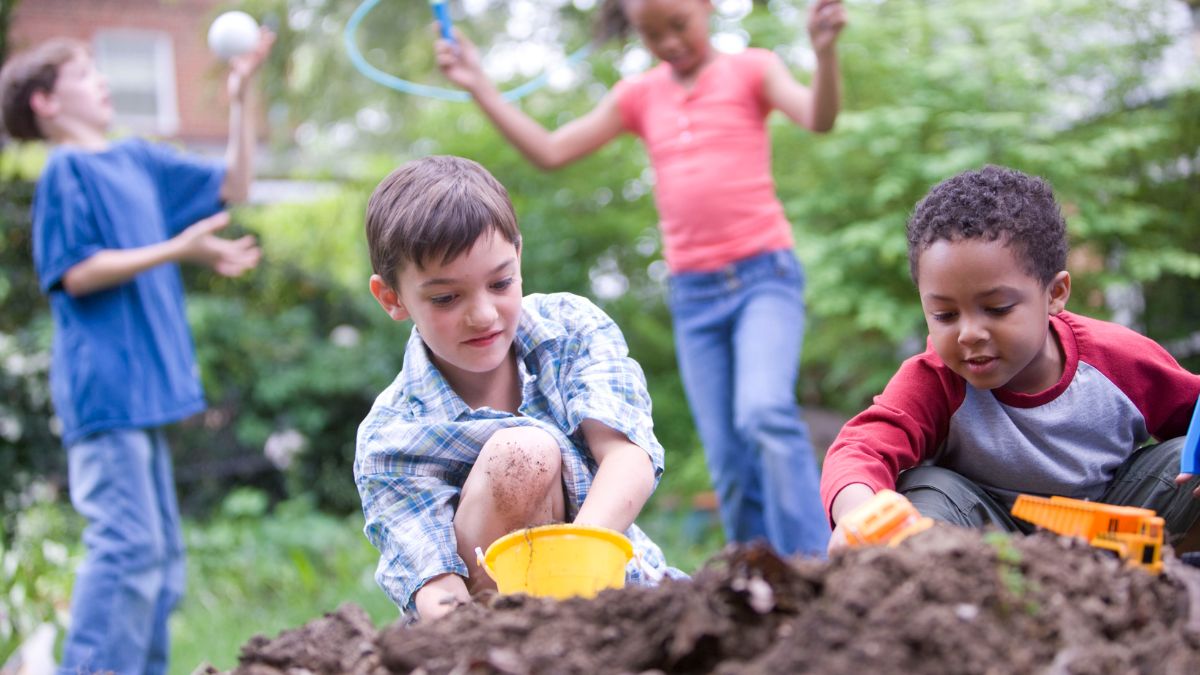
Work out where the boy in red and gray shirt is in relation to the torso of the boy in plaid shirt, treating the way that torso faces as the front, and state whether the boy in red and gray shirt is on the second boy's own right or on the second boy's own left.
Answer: on the second boy's own left

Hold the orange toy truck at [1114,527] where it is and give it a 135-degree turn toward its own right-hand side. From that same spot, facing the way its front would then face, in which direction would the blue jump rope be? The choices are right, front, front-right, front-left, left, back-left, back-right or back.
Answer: front-right

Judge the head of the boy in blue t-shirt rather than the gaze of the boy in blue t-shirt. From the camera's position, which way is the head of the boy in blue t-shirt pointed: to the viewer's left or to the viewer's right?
to the viewer's right

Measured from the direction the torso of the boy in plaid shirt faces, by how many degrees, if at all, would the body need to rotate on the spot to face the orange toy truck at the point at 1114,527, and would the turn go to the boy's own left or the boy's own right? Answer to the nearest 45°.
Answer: approximately 45° to the boy's own left

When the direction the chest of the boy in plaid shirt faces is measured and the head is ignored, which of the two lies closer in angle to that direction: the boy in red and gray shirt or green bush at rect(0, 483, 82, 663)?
the boy in red and gray shirt

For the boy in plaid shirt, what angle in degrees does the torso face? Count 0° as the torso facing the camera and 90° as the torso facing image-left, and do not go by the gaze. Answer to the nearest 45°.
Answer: approximately 0°

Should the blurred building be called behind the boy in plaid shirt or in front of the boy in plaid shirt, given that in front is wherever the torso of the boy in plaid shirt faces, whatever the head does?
behind

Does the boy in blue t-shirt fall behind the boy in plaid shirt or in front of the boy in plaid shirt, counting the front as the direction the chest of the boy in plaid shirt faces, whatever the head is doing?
behind

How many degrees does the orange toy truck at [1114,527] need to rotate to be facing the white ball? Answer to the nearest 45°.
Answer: approximately 180°
